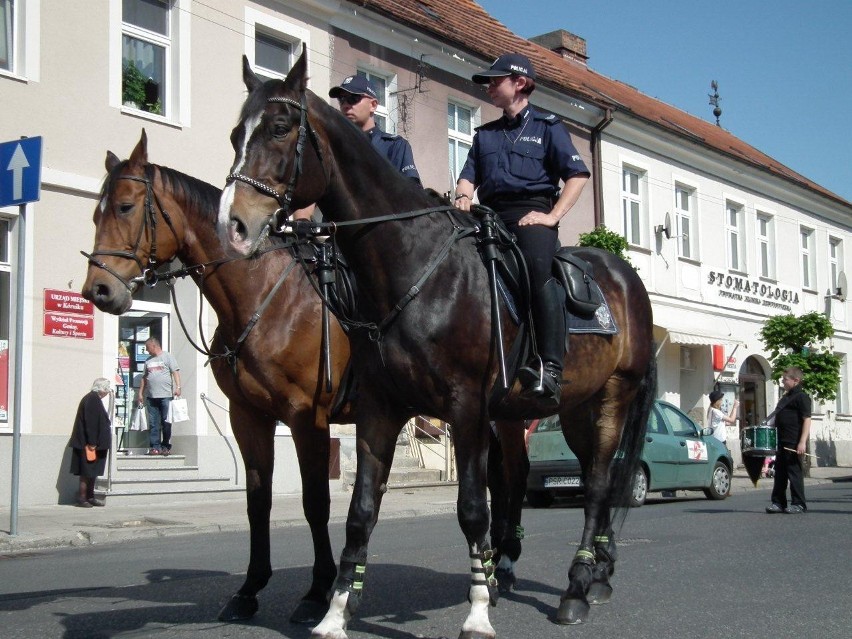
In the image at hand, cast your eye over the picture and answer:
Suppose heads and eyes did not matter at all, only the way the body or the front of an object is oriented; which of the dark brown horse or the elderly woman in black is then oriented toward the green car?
the elderly woman in black

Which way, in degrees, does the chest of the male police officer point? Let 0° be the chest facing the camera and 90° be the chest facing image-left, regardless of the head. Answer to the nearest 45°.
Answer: approximately 45°

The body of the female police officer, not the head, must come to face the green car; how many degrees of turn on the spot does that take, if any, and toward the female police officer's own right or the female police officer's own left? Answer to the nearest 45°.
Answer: approximately 135° to the female police officer's own right

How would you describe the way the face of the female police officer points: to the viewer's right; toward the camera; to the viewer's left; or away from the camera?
to the viewer's left

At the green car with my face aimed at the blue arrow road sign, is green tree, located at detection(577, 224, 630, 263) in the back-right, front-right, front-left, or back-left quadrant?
back-right

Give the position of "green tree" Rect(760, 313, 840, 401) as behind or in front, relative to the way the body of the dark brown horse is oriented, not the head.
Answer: behind
